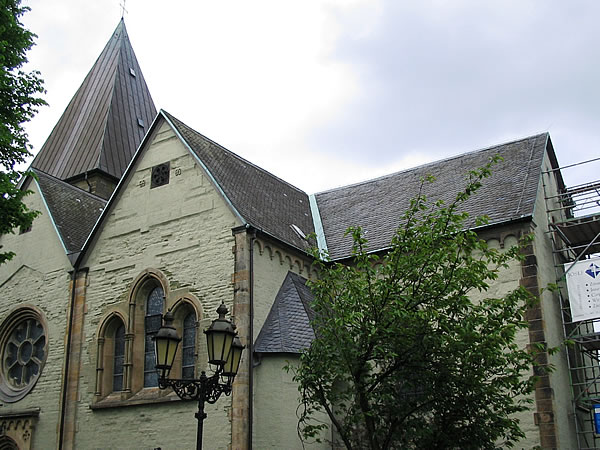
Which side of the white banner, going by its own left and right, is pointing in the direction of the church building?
right

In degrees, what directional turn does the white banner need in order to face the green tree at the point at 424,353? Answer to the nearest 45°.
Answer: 0° — it already faces it

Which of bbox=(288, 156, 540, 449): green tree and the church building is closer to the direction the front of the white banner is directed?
the green tree

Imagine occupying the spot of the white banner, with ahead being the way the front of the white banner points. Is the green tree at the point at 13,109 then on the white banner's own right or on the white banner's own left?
on the white banner's own right

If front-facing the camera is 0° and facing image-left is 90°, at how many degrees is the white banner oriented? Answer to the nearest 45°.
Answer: approximately 0°
